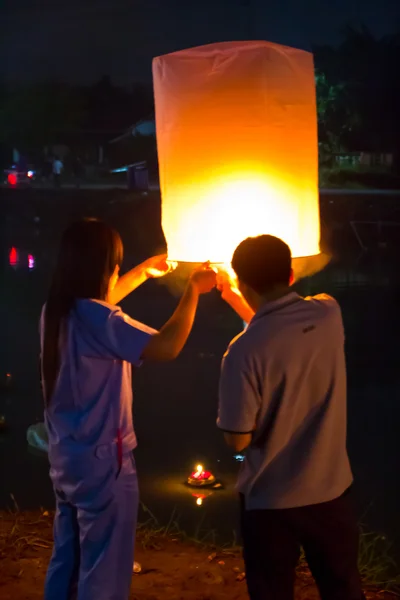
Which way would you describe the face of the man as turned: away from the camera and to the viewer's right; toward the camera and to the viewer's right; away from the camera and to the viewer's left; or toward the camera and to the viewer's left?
away from the camera and to the viewer's left

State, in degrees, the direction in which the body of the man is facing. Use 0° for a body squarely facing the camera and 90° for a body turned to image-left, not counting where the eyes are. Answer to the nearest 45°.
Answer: approximately 135°

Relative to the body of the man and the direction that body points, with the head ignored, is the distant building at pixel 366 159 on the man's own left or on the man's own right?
on the man's own right

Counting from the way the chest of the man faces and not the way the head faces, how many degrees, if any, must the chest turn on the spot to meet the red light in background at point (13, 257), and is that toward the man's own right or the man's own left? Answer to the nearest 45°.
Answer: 0° — they already face it

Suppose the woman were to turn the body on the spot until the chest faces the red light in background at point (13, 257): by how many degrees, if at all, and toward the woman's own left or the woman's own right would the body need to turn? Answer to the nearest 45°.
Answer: approximately 45° to the woman's own left

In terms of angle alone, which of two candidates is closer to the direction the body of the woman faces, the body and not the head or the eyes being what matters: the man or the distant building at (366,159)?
the distant building

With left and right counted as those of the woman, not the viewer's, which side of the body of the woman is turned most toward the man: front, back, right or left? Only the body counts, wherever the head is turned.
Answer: right

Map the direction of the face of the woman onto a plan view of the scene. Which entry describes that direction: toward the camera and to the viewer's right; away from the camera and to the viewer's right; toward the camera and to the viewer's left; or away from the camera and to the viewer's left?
away from the camera and to the viewer's right

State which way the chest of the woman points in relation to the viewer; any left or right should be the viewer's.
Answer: facing away from the viewer and to the right of the viewer
